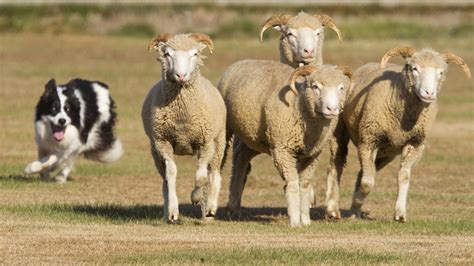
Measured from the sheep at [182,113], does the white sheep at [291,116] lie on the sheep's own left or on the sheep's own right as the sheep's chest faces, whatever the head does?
on the sheep's own left

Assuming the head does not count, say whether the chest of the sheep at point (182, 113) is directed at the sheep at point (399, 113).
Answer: no

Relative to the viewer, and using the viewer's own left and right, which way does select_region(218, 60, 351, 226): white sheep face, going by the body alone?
facing the viewer and to the right of the viewer

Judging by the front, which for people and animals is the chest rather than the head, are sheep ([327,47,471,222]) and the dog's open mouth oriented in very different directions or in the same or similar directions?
same or similar directions

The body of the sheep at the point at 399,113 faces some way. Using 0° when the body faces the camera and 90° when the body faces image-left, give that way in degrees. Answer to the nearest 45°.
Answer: approximately 315°

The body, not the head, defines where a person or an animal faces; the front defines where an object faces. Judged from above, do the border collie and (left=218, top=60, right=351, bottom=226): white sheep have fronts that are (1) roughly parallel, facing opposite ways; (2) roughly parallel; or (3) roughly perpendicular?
roughly perpendicular

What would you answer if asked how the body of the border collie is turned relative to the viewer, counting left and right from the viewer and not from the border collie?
facing the viewer and to the left of the viewer

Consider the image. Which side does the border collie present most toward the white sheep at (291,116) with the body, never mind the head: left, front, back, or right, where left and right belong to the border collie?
left

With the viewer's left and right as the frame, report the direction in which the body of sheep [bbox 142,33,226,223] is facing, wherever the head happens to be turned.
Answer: facing the viewer
